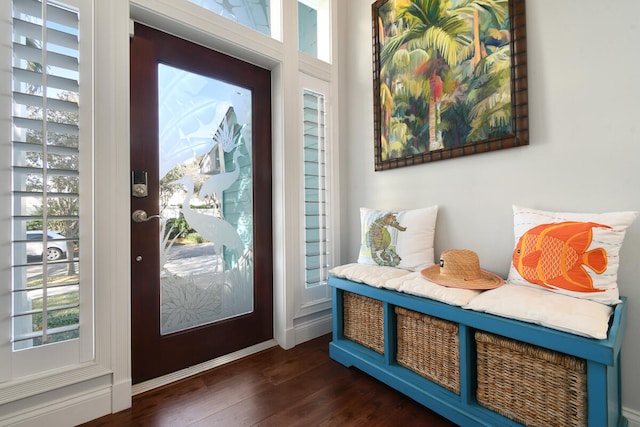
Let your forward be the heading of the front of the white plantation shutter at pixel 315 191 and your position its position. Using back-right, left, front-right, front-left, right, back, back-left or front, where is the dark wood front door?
right

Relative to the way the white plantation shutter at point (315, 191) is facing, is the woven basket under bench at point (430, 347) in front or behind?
in front

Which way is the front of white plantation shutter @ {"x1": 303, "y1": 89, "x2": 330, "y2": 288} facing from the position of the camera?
facing the viewer and to the right of the viewer

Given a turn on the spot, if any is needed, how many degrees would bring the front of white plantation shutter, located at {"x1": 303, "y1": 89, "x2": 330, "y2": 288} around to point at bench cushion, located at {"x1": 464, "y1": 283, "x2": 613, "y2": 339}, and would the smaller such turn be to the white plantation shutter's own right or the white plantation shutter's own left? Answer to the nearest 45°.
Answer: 0° — it already faces it

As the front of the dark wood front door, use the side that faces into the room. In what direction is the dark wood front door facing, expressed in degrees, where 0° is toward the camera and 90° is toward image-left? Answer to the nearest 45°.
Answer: approximately 315°

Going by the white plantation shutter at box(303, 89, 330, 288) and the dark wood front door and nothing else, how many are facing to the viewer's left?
0
